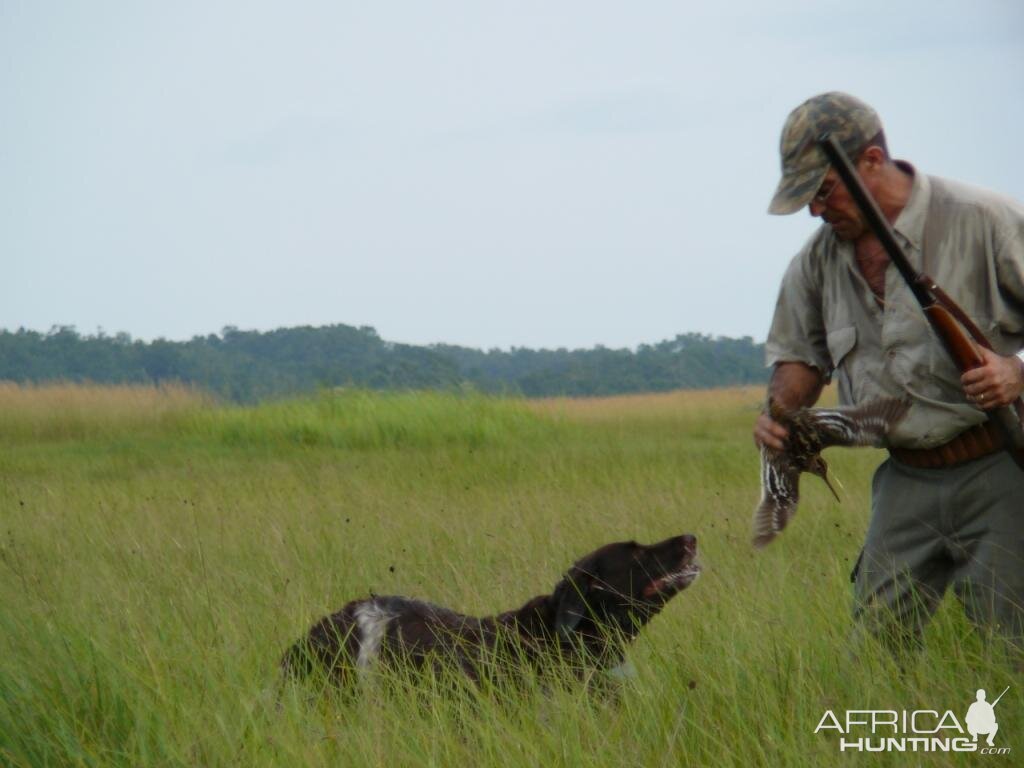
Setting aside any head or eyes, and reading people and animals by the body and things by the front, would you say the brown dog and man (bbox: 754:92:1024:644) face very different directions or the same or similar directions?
very different directions

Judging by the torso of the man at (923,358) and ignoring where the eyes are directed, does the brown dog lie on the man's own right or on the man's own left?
on the man's own right

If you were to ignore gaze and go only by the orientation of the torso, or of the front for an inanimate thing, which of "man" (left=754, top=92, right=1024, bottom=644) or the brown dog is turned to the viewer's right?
the brown dog

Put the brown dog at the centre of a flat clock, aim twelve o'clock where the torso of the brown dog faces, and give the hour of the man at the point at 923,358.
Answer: The man is roughly at 1 o'clock from the brown dog.

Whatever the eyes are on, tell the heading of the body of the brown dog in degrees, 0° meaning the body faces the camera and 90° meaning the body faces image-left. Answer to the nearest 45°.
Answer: approximately 270°

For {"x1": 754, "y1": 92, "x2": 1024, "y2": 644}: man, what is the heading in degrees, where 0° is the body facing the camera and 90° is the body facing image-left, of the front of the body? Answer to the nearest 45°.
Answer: approximately 45°

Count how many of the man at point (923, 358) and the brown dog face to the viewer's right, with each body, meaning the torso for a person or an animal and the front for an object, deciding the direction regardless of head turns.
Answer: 1
